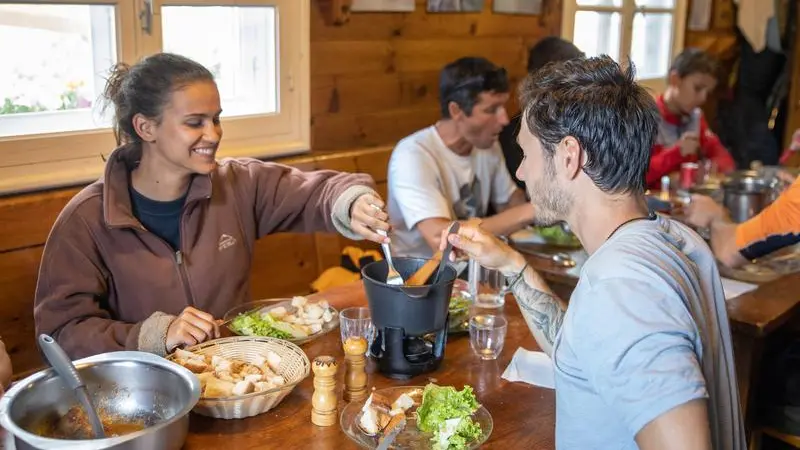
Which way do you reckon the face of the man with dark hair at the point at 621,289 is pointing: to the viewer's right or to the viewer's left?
to the viewer's left

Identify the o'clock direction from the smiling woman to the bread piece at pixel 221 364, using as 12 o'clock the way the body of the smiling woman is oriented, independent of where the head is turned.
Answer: The bread piece is roughly at 1 o'clock from the smiling woman.

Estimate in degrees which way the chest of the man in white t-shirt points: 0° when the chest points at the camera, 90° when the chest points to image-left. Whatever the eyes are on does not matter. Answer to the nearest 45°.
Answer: approximately 315°

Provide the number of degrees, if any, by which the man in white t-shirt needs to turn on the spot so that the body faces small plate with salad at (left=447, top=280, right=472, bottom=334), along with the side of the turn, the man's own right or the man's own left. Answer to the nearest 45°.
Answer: approximately 45° to the man's own right

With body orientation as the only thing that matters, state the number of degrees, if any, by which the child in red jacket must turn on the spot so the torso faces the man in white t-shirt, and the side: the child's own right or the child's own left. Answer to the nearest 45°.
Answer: approximately 90° to the child's own right

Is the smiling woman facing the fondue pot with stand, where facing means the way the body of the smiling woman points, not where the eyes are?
yes

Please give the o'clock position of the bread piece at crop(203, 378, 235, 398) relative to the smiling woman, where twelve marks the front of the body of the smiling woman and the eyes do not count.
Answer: The bread piece is roughly at 1 o'clock from the smiling woman.

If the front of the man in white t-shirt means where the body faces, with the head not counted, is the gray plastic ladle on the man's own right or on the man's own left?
on the man's own right

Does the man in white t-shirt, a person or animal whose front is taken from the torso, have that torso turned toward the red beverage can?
no

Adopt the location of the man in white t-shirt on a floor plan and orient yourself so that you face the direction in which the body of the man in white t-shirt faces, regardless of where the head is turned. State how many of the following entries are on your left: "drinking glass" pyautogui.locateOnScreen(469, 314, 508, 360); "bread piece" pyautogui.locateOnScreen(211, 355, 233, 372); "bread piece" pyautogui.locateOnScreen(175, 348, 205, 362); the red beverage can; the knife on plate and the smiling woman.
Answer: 1

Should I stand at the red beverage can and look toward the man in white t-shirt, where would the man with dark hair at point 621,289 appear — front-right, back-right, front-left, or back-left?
front-left

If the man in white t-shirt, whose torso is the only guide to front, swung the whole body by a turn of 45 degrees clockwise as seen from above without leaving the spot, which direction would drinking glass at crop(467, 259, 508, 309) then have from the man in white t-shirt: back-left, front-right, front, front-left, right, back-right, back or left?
front

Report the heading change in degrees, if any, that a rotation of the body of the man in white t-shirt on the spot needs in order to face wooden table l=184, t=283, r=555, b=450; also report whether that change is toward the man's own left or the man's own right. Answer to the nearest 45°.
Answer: approximately 45° to the man's own right

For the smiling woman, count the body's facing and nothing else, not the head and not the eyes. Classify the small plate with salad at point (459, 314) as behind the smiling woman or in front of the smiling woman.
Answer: in front
